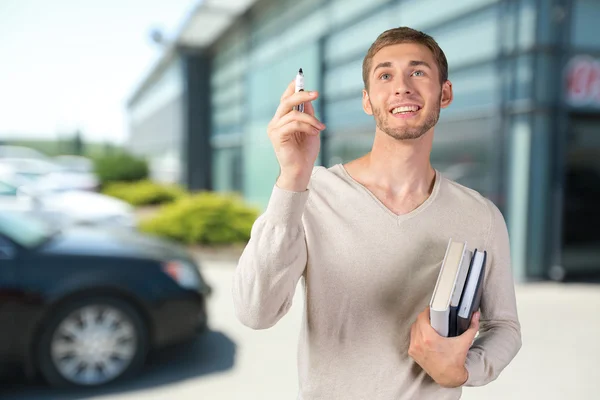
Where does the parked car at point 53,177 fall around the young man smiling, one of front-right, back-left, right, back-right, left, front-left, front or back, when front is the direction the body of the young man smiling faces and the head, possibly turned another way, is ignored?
back-right

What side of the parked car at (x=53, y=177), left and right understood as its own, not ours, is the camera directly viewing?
right

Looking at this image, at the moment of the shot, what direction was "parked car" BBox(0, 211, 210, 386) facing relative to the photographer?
facing to the right of the viewer

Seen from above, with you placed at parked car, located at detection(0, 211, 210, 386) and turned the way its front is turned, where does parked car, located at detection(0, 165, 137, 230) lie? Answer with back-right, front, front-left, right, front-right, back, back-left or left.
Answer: left

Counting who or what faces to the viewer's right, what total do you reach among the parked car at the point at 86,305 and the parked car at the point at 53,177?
2

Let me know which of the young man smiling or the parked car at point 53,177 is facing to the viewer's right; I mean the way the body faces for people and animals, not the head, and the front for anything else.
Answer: the parked car

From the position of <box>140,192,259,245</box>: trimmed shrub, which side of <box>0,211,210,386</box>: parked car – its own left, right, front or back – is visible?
left

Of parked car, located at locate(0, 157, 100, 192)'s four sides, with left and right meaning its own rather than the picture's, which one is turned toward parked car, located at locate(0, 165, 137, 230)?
right
